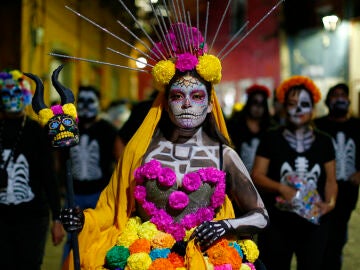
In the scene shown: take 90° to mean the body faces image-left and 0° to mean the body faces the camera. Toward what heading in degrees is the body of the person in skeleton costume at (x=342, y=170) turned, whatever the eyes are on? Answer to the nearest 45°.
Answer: approximately 0°

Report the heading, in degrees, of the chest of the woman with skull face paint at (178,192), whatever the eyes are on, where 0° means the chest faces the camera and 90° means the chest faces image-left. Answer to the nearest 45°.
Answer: approximately 0°

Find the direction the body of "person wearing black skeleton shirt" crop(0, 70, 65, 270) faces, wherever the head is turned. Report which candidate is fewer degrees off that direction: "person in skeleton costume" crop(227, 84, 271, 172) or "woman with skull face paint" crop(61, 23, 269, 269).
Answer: the woman with skull face paint
